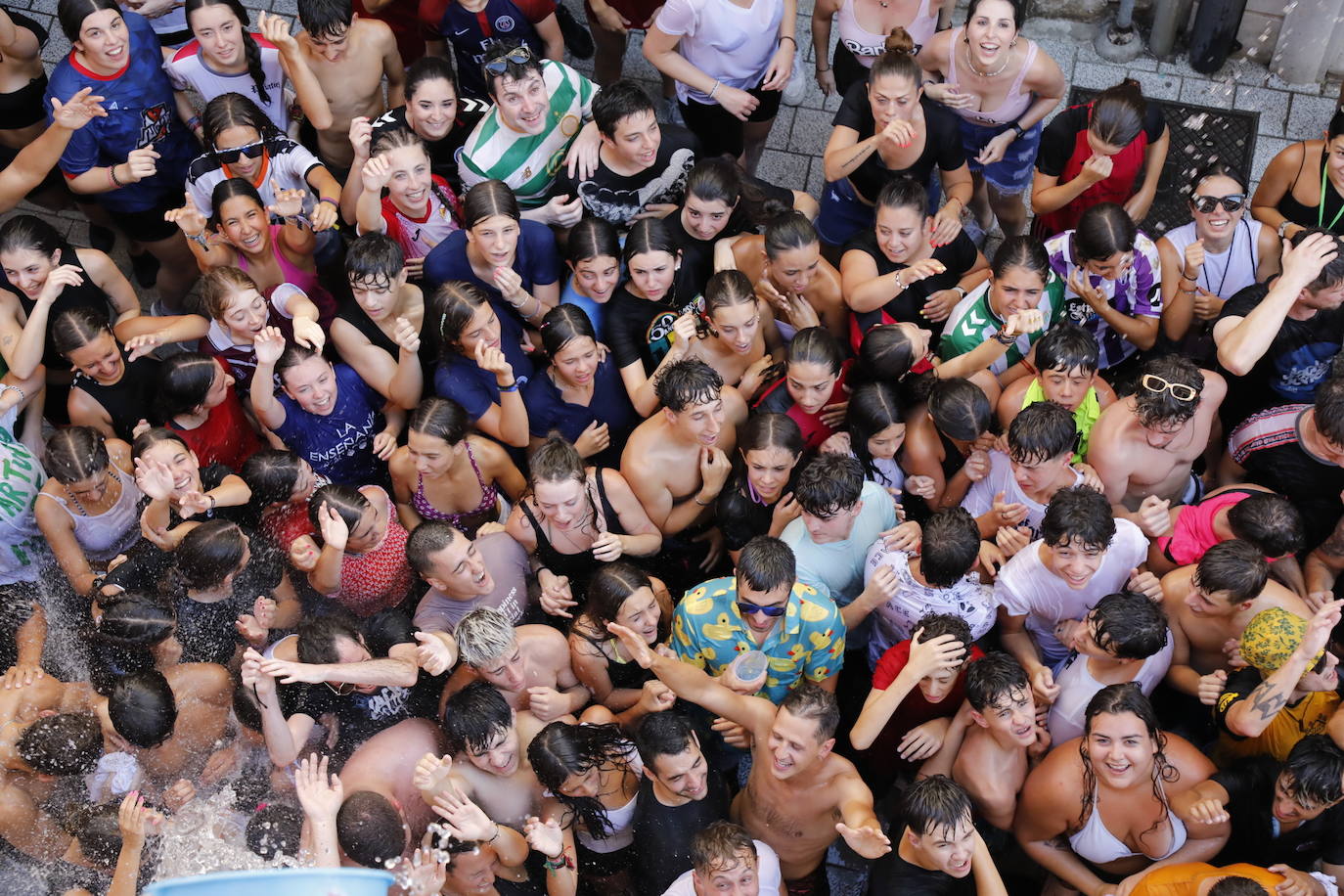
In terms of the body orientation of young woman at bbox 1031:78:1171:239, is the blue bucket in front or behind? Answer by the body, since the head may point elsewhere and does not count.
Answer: in front

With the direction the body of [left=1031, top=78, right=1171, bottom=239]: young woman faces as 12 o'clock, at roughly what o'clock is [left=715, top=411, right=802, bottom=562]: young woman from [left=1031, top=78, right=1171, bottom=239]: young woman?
[left=715, top=411, right=802, bottom=562]: young woman is roughly at 1 o'clock from [left=1031, top=78, right=1171, bottom=239]: young woman.

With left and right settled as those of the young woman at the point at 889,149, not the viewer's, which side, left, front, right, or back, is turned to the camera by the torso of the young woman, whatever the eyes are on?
front

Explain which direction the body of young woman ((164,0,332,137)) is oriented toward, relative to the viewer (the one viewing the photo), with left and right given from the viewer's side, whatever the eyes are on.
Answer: facing the viewer

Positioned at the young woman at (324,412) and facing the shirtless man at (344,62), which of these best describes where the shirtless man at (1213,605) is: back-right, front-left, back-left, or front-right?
back-right

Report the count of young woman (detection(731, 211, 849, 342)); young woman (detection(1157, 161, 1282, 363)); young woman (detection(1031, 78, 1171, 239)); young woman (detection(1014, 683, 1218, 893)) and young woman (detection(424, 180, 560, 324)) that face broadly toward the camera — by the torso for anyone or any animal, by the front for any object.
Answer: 5

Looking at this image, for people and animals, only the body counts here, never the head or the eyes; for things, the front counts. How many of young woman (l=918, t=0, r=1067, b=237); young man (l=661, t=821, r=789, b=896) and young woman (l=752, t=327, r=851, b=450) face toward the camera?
3

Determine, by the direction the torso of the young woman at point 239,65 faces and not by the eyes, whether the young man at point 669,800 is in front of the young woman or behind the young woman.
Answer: in front

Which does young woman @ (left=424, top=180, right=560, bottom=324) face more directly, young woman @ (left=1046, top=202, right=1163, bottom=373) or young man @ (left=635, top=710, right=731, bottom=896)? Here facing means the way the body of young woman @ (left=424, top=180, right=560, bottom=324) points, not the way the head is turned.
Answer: the young man

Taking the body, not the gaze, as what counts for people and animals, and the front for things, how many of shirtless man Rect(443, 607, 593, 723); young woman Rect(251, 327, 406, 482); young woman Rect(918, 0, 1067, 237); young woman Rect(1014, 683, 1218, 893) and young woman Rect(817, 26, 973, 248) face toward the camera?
5

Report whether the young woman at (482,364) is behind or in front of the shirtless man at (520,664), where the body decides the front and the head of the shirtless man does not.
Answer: behind

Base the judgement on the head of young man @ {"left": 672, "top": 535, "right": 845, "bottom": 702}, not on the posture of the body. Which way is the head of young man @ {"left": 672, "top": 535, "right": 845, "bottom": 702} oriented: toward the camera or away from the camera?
toward the camera

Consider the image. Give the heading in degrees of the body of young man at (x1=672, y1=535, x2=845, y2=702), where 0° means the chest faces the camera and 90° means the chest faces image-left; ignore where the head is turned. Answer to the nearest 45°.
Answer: approximately 0°

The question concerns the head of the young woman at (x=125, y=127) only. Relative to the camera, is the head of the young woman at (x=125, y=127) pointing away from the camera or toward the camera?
toward the camera

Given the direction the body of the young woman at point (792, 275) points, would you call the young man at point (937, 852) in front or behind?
in front

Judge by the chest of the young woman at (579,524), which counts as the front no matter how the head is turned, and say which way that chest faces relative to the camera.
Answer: toward the camera

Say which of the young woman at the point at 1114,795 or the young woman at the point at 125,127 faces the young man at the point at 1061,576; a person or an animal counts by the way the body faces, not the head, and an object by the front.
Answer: the young woman at the point at 125,127

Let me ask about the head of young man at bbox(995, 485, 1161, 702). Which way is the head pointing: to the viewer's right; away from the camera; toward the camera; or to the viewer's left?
toward the camera

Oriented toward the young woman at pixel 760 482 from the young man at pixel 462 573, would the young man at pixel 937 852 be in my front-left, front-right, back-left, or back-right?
front-right

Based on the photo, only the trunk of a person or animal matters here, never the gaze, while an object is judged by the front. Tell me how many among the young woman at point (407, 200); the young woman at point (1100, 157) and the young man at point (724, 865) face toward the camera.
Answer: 3
